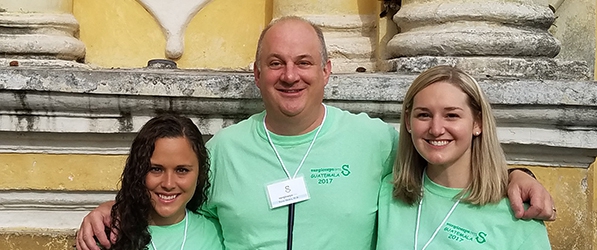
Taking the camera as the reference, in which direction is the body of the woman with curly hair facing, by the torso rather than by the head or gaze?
toward the camera

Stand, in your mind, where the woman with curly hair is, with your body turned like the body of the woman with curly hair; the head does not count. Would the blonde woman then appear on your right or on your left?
on your left

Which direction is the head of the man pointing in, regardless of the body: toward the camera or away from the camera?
toward the camera

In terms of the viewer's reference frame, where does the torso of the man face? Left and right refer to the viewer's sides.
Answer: facing the viewer

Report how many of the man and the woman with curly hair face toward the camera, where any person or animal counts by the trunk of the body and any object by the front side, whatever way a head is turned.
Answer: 2

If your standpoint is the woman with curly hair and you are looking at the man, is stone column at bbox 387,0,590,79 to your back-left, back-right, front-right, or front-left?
front-left

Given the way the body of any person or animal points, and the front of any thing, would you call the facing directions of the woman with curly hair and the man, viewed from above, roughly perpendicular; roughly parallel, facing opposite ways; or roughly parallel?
roughly parallel

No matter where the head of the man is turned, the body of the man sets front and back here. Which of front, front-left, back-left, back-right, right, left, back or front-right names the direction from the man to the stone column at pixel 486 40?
back-left

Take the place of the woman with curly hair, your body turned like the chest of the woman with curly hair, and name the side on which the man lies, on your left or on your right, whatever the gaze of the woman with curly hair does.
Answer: on your left

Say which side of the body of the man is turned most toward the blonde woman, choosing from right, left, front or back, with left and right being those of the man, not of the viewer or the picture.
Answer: left

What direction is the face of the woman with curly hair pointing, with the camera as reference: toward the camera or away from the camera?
toward the camera

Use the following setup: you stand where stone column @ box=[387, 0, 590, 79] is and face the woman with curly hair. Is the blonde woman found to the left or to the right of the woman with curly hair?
left

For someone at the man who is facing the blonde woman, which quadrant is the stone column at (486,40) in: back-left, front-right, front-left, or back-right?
front-left
